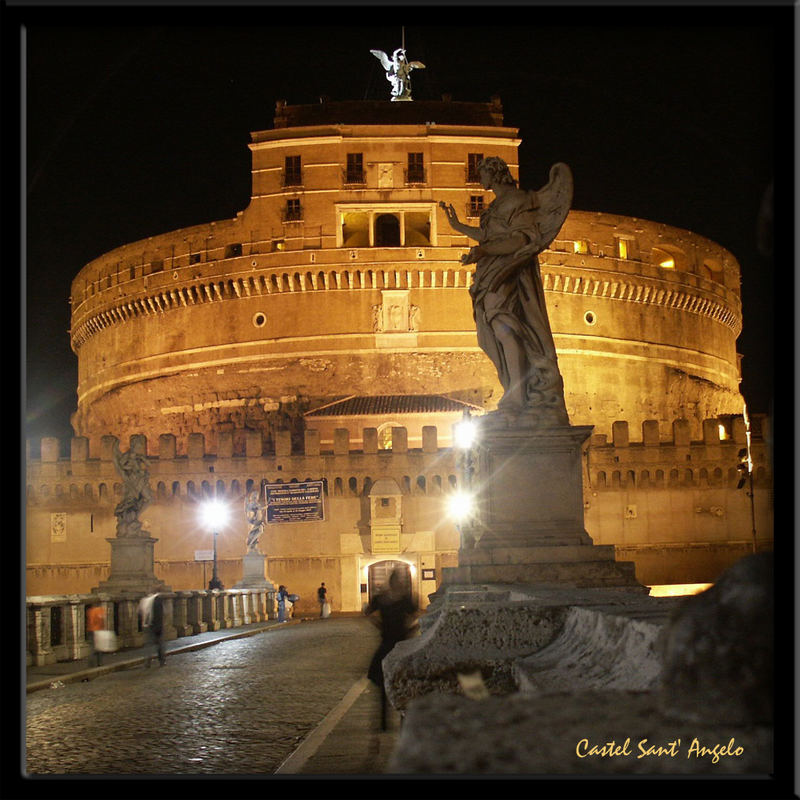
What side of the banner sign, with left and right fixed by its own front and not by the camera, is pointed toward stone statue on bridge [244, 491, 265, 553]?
front

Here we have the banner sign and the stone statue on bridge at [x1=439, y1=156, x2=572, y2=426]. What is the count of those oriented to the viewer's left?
1

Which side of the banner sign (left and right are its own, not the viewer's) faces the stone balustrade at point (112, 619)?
front

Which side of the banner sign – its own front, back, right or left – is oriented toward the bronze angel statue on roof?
back

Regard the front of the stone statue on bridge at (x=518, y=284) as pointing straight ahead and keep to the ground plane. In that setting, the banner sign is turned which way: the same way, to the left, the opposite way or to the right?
to the left

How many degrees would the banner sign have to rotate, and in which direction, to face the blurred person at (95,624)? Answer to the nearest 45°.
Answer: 0° — it already faces them

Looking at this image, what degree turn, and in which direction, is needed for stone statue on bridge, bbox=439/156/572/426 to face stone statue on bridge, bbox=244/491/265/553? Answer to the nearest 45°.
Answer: approximately 90° to its right

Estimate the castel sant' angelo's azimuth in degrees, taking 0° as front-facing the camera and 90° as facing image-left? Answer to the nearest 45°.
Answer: approximately 0°

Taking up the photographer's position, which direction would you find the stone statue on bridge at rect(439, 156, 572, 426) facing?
facing to the left of the viewer

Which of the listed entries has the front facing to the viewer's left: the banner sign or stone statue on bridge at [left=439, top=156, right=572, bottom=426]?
the stone statue on bridge

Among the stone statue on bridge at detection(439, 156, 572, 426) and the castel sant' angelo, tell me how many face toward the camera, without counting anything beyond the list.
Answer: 1

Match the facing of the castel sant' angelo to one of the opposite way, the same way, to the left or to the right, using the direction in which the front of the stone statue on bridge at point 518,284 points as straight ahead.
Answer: to the left
